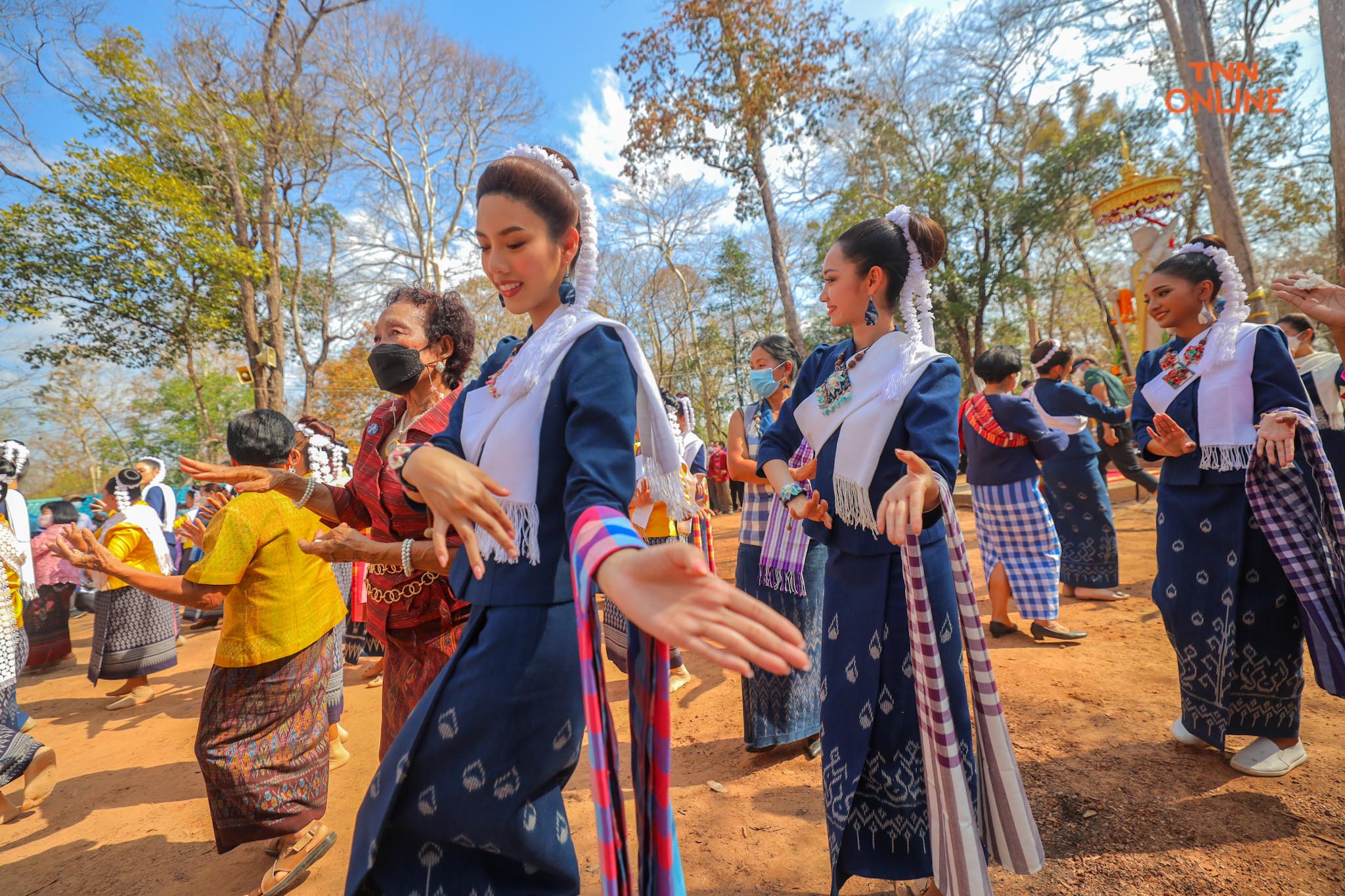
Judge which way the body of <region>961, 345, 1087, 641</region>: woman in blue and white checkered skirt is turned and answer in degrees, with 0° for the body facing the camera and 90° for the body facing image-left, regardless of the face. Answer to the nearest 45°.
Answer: approximately 225°

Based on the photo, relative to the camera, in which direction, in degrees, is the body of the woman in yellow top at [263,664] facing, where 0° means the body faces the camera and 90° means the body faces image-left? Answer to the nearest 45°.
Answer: approximately 135°

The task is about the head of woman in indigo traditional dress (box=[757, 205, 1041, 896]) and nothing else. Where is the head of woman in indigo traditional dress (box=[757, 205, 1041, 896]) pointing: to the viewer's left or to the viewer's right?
to the viewer's left

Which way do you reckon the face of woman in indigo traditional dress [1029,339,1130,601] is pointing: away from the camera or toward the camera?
away from the camera

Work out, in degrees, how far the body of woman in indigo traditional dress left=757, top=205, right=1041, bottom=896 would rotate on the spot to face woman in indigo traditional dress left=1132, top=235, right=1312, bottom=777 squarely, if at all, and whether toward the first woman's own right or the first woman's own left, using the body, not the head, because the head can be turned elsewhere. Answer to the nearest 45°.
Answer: approximately 180°
